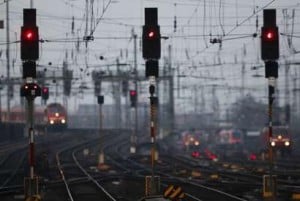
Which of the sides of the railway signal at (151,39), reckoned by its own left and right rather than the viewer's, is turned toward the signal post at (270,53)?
left

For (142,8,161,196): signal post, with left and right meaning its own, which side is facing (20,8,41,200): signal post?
right

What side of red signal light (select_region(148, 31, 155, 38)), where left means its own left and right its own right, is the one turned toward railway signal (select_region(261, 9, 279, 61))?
left

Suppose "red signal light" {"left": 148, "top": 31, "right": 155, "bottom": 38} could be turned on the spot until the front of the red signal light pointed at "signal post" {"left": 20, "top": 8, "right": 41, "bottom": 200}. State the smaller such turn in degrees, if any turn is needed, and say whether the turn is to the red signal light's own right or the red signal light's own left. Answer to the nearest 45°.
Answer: approximately 90° to the red signal light's own right

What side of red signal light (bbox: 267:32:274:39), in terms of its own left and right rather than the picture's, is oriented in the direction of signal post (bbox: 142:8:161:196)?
right

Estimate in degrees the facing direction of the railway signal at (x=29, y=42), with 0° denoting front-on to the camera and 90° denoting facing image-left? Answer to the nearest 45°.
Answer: approximately 0°

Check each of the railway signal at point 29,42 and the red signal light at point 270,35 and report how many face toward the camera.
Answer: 2

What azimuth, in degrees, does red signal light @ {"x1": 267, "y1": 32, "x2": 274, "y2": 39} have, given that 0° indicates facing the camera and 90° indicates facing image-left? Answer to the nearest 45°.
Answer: approximately 0°

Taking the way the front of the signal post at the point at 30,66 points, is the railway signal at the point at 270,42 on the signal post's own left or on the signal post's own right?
on the signal post's own left
